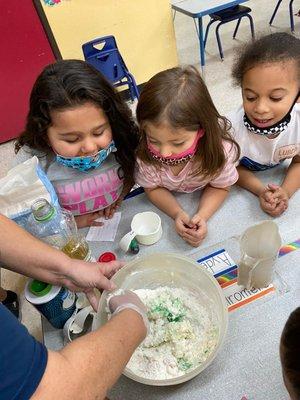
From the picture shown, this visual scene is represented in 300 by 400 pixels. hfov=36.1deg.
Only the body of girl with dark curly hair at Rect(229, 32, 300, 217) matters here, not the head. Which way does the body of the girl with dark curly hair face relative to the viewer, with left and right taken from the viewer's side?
facing the viewer

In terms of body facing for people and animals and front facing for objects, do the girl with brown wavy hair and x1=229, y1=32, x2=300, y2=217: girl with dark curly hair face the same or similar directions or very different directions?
same or similar directions

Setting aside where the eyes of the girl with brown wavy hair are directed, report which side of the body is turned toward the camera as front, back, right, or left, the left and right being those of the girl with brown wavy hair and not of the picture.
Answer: front

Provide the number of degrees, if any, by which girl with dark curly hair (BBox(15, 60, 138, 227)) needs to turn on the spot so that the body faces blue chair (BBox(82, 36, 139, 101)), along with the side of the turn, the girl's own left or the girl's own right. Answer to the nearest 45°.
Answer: approximately 180°

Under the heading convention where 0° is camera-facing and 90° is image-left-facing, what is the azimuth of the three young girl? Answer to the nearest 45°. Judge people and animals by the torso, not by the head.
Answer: approximately 0°

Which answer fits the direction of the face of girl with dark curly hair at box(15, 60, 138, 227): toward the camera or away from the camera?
toward the camera

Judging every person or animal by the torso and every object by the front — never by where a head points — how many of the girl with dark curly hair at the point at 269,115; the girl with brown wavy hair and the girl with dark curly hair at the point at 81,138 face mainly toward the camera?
3

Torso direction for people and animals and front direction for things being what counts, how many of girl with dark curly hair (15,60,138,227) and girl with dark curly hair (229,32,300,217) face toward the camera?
2
